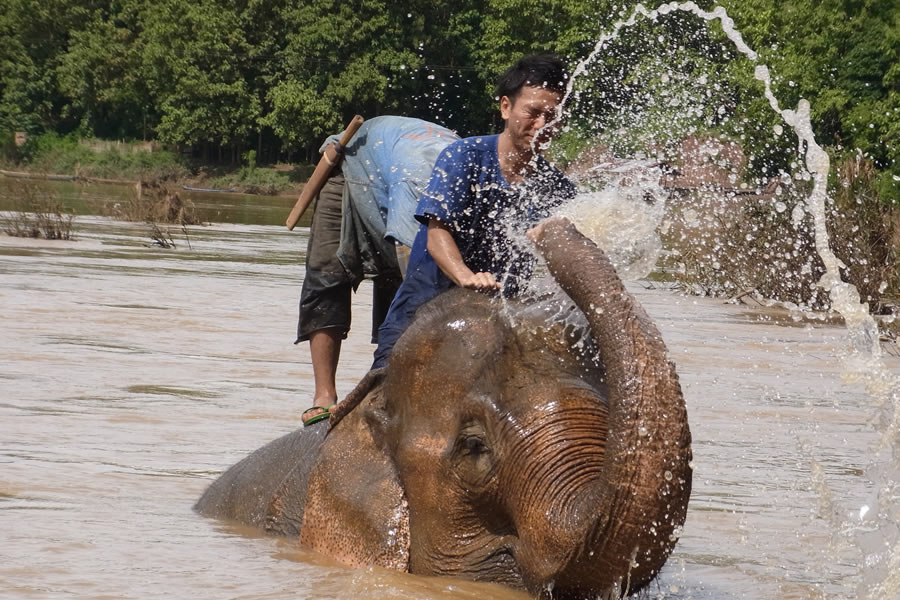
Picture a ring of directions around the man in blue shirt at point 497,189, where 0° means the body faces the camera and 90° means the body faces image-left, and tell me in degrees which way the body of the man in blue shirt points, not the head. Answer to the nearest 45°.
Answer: approximately 315°

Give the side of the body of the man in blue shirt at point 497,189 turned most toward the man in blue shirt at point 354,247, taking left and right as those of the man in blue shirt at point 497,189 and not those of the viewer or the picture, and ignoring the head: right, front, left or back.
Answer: back

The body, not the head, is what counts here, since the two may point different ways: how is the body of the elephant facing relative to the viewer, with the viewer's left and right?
facing the viewer and to the right of the viewer
